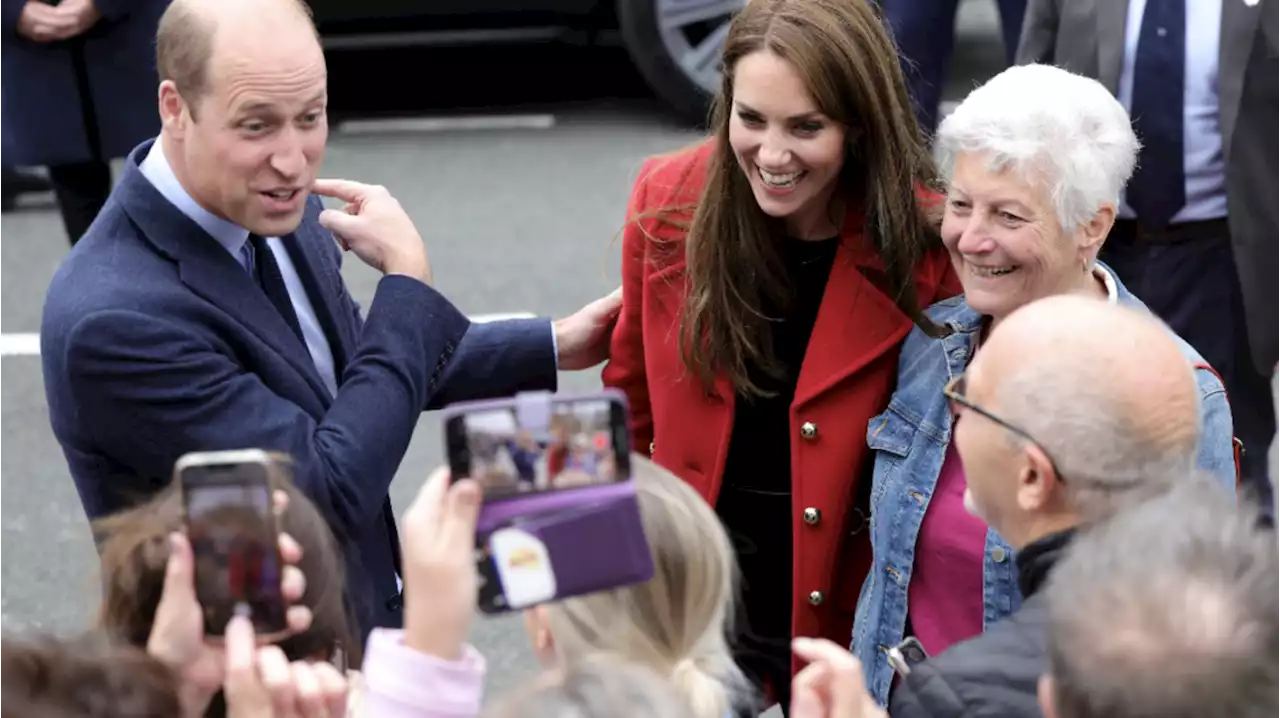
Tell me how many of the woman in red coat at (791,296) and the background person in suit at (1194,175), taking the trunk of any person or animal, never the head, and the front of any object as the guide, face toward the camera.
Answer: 2

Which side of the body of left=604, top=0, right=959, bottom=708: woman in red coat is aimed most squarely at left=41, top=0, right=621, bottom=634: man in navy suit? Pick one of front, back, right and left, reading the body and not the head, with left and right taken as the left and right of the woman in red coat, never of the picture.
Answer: right

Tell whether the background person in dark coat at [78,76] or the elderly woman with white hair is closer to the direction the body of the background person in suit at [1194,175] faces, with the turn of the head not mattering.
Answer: the elderly woman with white hair

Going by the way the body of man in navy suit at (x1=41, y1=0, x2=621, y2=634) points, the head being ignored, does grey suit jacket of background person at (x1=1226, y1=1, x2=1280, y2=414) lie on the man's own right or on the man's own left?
on the man's own left

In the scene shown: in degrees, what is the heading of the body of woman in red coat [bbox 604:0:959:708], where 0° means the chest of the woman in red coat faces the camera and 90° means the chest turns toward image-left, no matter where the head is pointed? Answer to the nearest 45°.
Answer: approximately 0°

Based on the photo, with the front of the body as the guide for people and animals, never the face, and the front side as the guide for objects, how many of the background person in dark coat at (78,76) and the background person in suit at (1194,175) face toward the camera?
2

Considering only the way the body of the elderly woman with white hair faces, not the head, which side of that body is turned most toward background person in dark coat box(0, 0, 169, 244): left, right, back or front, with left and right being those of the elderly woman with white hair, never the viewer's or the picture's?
right

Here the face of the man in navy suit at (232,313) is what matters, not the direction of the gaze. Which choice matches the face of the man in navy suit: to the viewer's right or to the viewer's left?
to the viewer's right

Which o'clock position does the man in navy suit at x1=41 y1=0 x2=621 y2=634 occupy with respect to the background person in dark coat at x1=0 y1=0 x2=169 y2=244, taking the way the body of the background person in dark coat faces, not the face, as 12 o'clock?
The man in navy suit is roughly at 12 o'clock from the background person in dark coat.

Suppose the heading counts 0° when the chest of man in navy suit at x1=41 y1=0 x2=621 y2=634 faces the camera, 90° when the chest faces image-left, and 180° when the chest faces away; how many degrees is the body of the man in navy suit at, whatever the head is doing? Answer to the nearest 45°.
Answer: approximately 315°

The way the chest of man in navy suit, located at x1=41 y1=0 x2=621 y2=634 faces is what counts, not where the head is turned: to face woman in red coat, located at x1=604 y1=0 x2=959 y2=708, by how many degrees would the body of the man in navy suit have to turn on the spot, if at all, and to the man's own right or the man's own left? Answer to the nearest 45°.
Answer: approximately 45° to the man's own left
